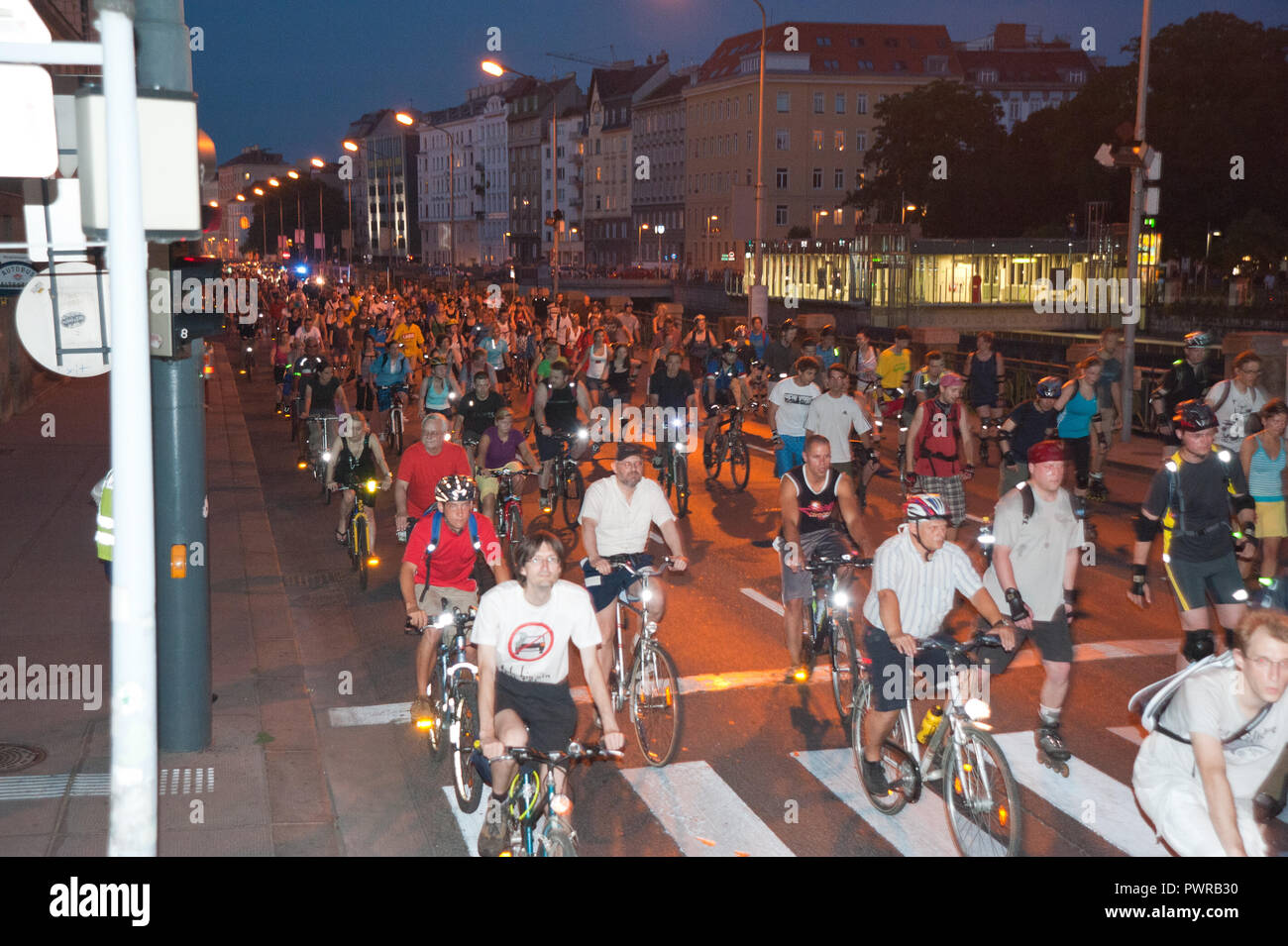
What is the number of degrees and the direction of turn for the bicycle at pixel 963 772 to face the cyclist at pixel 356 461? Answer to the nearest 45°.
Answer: approximately 180°

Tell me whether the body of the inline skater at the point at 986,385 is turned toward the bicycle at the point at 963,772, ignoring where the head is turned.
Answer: yes

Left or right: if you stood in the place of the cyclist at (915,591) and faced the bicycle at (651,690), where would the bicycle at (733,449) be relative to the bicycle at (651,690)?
right

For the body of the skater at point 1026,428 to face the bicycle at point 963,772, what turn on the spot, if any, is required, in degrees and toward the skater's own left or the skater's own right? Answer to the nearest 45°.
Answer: approximately 45° to the skater's own right

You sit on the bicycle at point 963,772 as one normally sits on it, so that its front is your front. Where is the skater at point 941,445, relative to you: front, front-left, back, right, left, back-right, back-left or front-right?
back-left

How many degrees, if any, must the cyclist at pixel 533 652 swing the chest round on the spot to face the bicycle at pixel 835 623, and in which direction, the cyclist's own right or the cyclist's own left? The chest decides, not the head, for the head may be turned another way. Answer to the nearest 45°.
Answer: approximately 135° to the cyclist's own left

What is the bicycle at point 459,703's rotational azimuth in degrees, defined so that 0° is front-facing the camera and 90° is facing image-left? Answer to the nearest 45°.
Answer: approximately 0°
